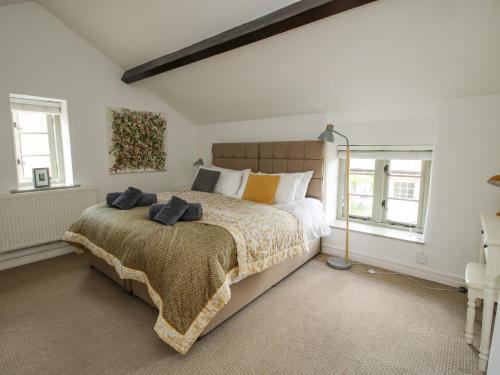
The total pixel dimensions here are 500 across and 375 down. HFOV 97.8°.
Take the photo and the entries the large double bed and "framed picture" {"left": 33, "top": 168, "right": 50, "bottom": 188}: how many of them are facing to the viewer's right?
0

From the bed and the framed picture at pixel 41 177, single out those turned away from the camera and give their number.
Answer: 0

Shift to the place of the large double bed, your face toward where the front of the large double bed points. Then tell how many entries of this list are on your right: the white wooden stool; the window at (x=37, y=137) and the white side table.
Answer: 1

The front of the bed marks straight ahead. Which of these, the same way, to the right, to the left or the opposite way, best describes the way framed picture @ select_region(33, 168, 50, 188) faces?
to the left

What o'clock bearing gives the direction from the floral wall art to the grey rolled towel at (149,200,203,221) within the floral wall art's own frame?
The grey rolled towel is roughly at 1 o'clock from the floral wall art.

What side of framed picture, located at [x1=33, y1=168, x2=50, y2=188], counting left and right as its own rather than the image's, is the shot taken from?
front

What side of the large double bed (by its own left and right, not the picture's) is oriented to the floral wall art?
right

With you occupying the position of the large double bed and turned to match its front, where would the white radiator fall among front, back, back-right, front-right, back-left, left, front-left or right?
right

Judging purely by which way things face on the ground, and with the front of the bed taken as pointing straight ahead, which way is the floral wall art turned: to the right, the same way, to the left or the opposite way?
to the left

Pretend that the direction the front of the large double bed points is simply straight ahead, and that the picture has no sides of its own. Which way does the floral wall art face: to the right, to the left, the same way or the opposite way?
to the left

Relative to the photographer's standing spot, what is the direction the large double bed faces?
facing the viewer and to the left of the viewer

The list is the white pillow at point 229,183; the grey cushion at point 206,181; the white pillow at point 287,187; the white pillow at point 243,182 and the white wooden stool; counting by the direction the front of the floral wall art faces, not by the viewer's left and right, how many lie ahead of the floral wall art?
5

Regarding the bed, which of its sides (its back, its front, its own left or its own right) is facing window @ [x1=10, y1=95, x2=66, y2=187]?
right

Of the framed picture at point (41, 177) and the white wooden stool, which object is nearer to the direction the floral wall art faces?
the white wooden stool

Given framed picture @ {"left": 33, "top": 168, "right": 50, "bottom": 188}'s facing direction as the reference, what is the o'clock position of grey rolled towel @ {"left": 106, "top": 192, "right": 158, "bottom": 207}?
The grey rolled towel is roughly at 11 o'clock from the framed picture.

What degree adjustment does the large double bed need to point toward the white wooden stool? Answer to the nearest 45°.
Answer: approximately 135° to its left

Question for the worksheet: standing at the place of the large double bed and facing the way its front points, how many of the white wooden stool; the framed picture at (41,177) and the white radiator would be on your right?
2

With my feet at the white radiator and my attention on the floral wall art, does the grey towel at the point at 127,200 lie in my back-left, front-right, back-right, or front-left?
front-right
